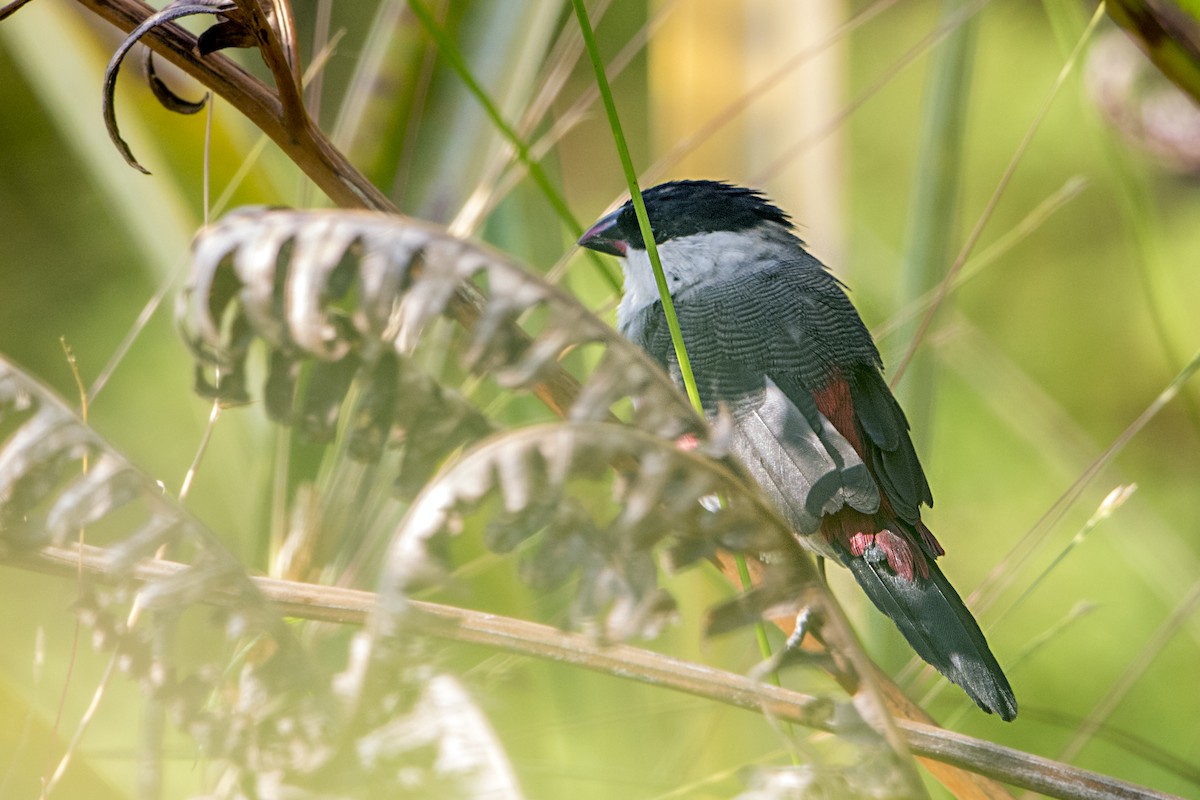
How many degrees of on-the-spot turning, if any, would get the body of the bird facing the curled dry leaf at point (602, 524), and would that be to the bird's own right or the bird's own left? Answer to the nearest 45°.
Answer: approximately 135° to the bird's own left

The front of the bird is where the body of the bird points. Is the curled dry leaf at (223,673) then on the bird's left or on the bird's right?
on the bird's left

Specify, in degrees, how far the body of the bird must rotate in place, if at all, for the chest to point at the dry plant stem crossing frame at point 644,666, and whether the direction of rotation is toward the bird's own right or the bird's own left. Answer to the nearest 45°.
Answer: approximately 135° to the bird's own left

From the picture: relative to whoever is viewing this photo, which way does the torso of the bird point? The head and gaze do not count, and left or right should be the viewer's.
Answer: facing away from the viewer and to the left of the viewer
